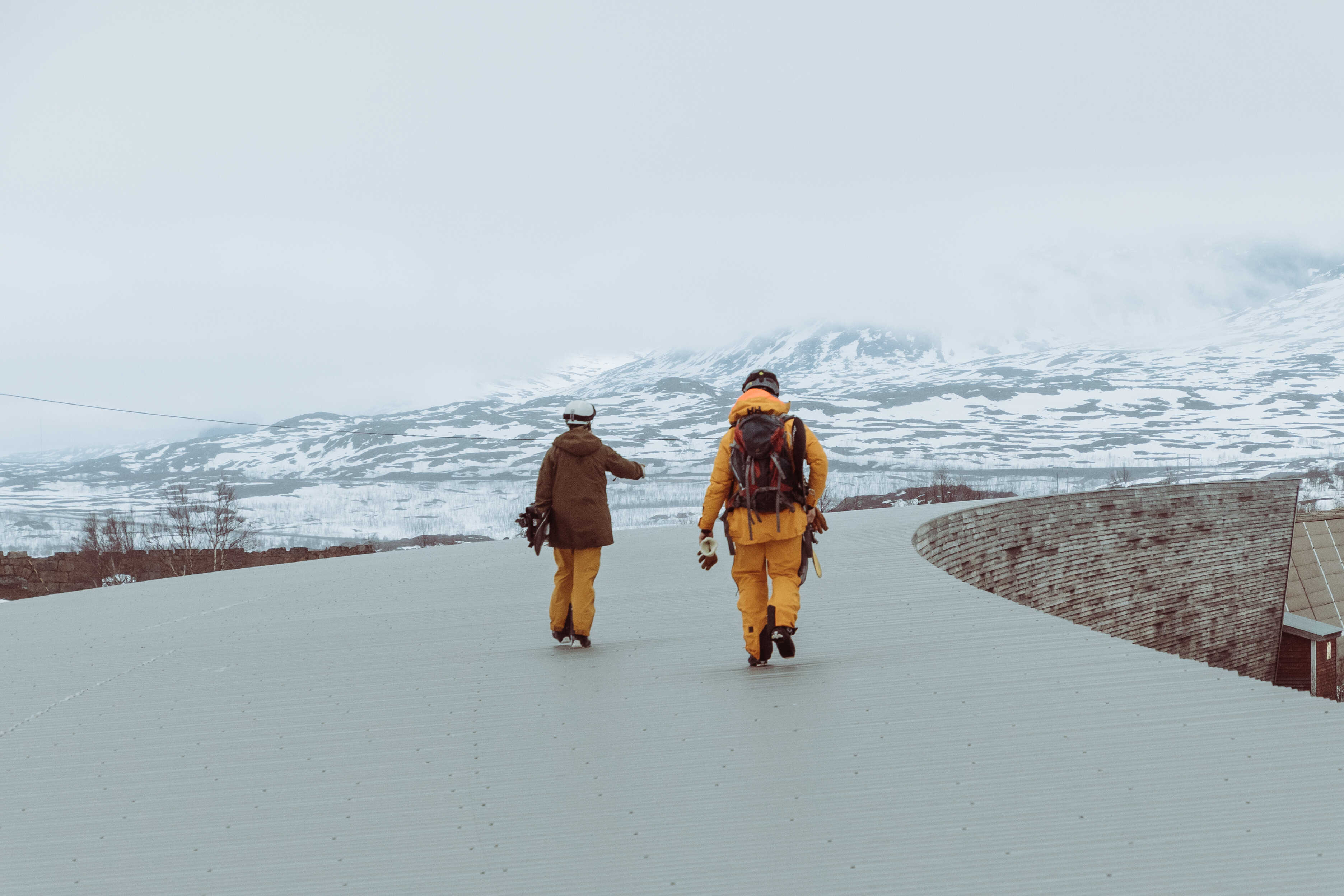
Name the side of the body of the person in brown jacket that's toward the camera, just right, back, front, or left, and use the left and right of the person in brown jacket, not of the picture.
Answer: back

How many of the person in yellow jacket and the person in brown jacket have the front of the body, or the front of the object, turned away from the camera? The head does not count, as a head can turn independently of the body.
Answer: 2

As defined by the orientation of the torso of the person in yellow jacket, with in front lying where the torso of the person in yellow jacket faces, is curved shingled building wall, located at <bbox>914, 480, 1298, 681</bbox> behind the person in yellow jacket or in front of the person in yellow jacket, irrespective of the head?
in front

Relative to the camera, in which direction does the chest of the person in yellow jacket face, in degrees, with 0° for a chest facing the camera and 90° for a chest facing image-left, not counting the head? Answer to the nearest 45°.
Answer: approximately 180°

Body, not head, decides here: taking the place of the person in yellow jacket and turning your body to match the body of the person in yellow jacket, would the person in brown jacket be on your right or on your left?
on your left

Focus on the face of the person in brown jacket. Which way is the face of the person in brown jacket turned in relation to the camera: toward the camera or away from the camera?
away from the camera

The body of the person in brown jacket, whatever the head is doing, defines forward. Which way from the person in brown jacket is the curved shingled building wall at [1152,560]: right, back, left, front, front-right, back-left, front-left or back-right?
front-right

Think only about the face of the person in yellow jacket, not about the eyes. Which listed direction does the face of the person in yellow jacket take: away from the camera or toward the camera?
away from the camera

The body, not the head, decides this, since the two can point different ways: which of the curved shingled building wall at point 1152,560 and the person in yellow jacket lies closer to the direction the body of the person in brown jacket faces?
the curved shingled building wall
